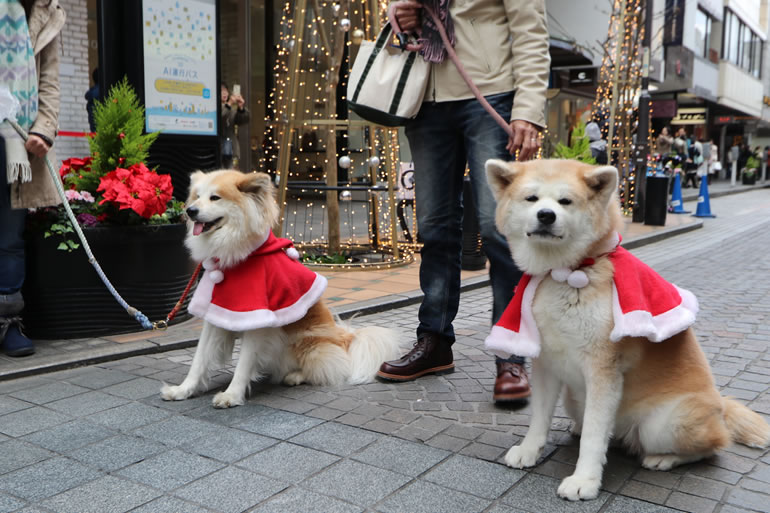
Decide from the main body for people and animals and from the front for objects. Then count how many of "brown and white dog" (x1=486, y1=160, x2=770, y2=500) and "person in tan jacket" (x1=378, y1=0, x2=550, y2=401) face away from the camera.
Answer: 0

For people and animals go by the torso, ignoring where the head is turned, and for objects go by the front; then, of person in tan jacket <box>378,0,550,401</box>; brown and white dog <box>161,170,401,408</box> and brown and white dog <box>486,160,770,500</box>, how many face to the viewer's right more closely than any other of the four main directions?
0

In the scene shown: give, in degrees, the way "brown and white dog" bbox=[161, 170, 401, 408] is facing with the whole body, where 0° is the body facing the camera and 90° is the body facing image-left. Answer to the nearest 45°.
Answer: approximately 45°

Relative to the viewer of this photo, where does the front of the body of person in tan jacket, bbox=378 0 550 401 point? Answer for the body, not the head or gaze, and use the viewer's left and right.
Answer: facing the viewer and to the left of the viewer

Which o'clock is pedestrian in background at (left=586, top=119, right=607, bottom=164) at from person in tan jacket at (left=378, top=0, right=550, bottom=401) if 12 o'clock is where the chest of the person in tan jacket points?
The pedestrian in background is roughly at 5 o'clock from the person in tan jacket.

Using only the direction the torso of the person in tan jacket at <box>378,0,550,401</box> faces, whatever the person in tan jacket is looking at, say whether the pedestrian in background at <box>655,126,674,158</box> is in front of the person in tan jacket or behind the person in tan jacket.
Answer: behind

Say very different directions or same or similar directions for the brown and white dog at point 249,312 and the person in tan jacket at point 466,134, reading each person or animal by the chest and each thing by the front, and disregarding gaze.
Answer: same or similar directions

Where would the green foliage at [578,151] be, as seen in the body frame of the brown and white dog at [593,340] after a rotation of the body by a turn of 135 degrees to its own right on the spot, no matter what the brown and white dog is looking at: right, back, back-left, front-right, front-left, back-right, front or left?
front

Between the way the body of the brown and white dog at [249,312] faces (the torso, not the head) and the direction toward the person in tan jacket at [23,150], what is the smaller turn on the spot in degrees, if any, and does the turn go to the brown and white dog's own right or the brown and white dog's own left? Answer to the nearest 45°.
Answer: approximately 90° to the brown and white dog's own right

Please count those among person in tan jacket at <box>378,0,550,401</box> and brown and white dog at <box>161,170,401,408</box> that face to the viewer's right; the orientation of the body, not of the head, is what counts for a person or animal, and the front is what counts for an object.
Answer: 0

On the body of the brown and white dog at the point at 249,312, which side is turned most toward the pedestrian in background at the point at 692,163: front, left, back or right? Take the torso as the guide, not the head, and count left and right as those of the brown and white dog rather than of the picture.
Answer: back

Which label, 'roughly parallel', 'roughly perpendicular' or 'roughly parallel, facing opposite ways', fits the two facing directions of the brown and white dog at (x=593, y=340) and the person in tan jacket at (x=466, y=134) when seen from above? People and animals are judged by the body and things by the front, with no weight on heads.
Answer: roughly parallel
